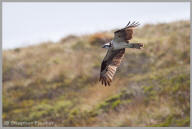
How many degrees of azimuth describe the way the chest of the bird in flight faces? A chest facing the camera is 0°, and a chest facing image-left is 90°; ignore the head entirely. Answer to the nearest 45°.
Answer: approximately 90°
